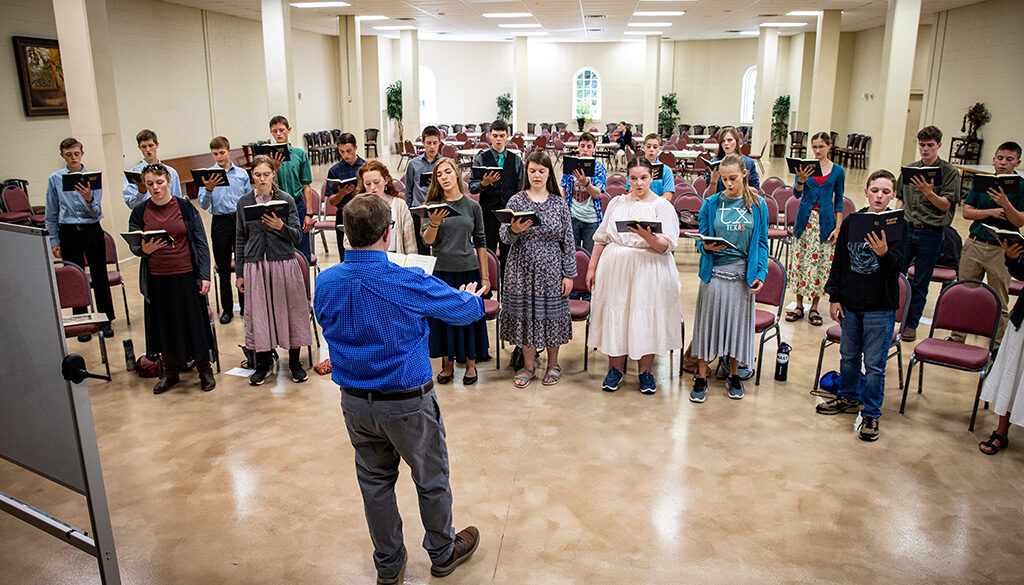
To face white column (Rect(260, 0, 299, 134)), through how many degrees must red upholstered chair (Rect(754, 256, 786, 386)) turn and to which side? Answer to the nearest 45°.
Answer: approximately 90° to its right

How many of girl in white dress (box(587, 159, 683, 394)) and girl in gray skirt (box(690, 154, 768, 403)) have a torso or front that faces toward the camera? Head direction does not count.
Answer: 2

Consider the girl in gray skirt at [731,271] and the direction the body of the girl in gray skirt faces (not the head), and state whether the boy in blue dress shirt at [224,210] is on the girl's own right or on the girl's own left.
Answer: on the girl's own right

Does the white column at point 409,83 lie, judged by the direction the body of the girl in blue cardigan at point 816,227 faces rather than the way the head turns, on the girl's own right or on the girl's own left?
on the girl's own right

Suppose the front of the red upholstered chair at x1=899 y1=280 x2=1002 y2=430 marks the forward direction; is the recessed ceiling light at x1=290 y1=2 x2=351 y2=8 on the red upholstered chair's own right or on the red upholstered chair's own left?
on the red upholstered chair's own right

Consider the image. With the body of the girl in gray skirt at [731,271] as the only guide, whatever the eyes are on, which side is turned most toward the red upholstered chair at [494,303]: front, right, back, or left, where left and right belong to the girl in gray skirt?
right

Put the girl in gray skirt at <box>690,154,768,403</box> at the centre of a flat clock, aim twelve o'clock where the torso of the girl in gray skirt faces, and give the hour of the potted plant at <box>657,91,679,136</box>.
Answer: The potted plant is roughly at 6 o'clock from the girl in gray skirt.
